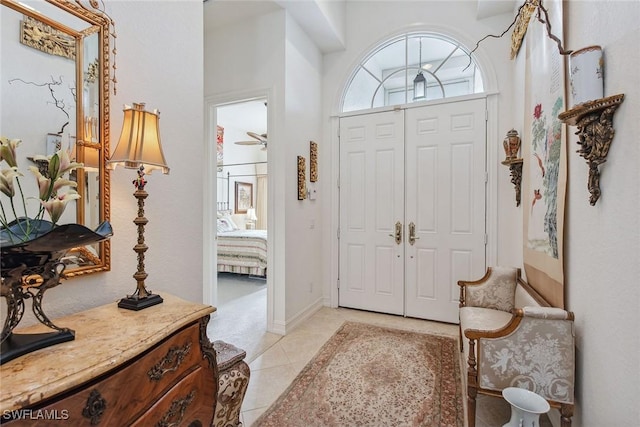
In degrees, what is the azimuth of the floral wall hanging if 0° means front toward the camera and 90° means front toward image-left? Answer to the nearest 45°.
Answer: approximately 45°

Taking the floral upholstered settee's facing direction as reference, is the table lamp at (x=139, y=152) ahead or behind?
ahead

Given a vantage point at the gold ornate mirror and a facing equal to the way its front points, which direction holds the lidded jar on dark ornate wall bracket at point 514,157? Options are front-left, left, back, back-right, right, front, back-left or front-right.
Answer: front-left

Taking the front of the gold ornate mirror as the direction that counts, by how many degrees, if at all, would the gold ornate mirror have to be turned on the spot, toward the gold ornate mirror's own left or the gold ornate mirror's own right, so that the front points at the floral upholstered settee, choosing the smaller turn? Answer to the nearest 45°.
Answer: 0° — it already faces it

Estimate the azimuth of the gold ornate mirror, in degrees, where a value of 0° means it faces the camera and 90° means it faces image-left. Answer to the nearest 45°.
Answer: approximately 315°

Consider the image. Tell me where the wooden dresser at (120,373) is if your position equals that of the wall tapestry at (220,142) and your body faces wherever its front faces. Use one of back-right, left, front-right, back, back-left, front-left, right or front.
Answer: front-right

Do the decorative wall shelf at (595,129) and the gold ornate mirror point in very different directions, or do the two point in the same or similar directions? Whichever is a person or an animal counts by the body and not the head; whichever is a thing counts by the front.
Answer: very different directions

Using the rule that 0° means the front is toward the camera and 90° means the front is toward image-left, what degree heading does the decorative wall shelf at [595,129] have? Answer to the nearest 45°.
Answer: approximately 45°

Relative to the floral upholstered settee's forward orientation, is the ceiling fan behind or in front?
in front
